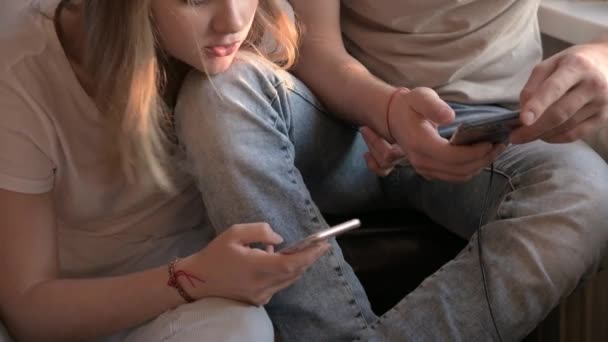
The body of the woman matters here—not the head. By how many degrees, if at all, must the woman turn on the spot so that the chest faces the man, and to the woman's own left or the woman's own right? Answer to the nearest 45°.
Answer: approximately 45° to the woman's own left

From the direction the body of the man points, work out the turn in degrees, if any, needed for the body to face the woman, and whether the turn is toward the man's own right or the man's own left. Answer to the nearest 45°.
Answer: approximately 45° to the man's own right

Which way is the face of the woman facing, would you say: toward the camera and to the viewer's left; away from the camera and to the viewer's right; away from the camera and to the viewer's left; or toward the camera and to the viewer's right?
toward the camera and to the viewer's right

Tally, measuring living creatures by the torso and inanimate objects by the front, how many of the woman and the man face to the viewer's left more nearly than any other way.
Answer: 0

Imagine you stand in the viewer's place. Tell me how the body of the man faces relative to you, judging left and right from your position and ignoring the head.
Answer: facing the viewer
